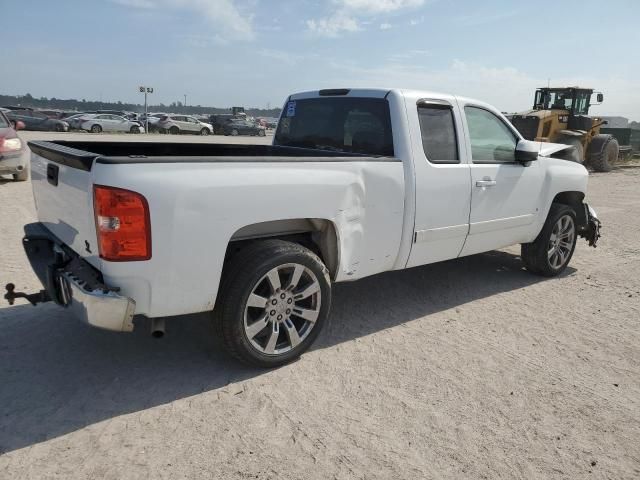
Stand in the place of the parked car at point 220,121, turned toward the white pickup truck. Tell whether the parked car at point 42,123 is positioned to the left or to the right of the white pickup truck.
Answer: right

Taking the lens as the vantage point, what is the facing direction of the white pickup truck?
facing away from the viewer and to the right of the viewer

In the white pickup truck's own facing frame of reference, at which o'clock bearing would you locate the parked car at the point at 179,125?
The parked car is roughly at 10 o'clock from the white pickup truck.

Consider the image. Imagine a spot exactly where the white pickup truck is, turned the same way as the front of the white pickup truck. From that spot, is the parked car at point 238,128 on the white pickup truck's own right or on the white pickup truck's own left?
on the white pickup truck's own left

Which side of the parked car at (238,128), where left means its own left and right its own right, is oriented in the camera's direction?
right

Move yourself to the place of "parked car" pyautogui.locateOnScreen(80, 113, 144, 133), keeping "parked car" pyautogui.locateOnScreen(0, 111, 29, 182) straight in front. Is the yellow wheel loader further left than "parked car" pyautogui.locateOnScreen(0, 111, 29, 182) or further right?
left

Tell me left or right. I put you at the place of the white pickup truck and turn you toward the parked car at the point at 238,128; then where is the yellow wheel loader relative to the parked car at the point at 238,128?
right
